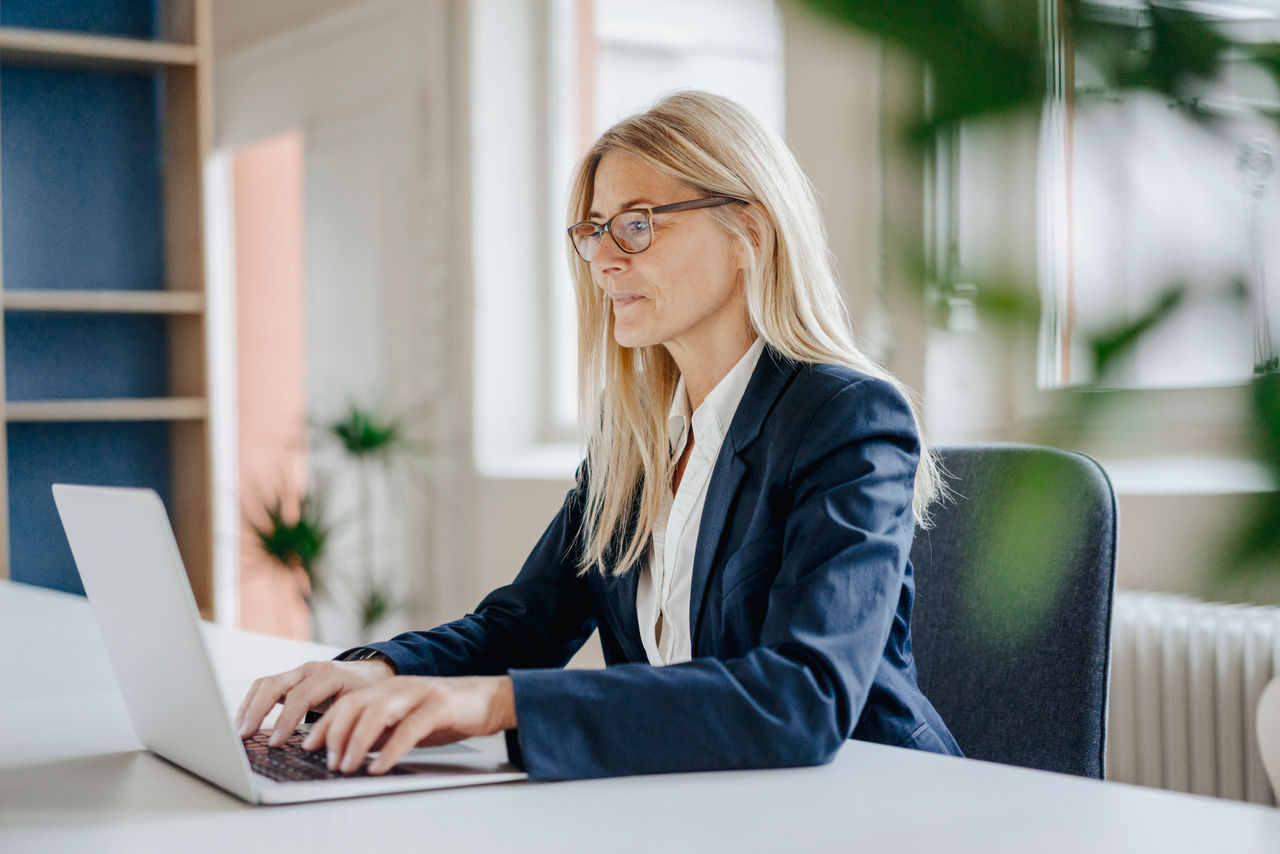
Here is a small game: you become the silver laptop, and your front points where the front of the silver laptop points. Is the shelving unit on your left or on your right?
on your left

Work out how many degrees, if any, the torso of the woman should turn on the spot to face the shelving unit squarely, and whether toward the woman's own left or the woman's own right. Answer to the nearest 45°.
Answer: approximately 90° to the woman's own right

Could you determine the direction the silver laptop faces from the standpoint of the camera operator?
facing away from the viewer and to the right of the viewer

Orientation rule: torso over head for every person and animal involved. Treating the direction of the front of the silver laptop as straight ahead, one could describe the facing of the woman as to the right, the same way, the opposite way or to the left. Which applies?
the opposite way
